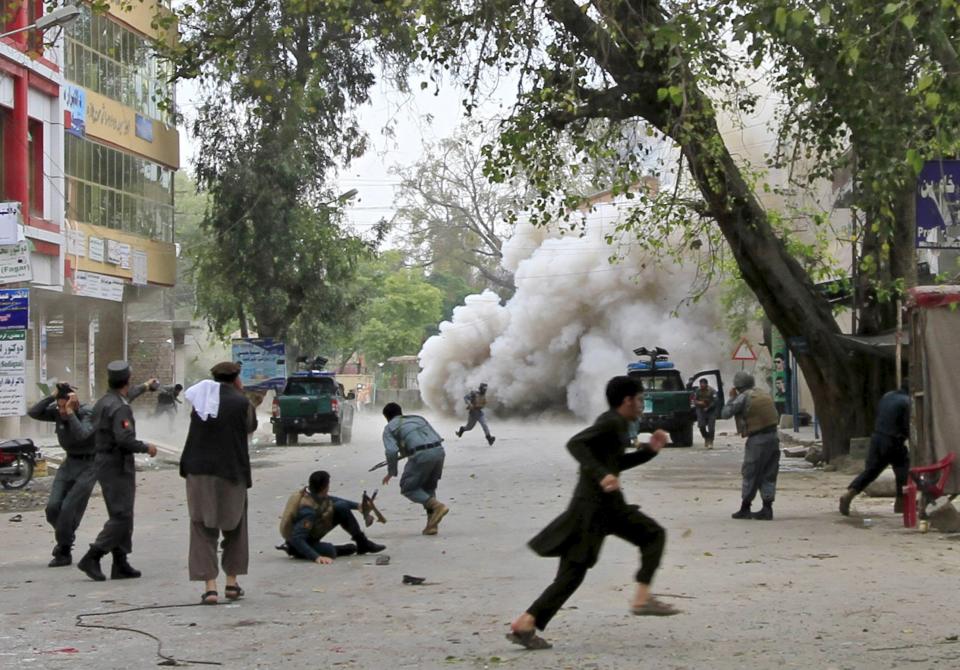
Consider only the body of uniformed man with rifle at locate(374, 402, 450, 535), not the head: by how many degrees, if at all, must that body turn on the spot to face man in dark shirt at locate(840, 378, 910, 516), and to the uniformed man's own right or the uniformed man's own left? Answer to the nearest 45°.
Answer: approximately 135° to the uniformed man's own right

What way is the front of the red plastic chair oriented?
to the viewer's left

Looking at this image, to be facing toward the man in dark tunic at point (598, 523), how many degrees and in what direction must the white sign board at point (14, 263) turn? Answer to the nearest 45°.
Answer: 0° — it already faces them

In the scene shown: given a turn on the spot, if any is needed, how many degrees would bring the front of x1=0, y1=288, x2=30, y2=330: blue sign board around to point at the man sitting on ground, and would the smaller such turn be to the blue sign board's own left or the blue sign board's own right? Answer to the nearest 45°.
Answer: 0° — it already faces them

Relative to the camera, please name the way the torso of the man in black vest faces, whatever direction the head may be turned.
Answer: away from the camera

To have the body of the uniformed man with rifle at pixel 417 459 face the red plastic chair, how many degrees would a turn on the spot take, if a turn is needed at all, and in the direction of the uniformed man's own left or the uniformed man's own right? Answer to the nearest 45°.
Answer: approximately 135° to the uniformed man's own right
